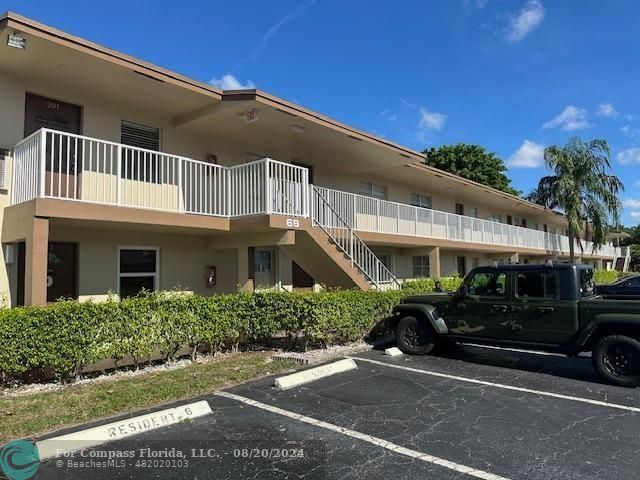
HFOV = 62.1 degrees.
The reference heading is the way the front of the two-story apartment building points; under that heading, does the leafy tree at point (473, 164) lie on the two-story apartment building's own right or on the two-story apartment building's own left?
on the two-story apartment building's own left

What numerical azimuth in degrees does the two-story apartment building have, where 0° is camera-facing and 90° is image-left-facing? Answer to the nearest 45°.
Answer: approximately 315°

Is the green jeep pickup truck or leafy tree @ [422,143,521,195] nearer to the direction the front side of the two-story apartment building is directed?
the green jeep pickup truck

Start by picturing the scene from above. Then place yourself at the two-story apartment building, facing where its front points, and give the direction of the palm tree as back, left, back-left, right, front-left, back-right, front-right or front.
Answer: left

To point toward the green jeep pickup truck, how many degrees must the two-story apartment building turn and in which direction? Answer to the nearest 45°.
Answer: approximately 45° to its right

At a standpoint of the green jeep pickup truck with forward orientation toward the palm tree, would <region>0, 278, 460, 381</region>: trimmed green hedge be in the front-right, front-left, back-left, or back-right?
back-left
